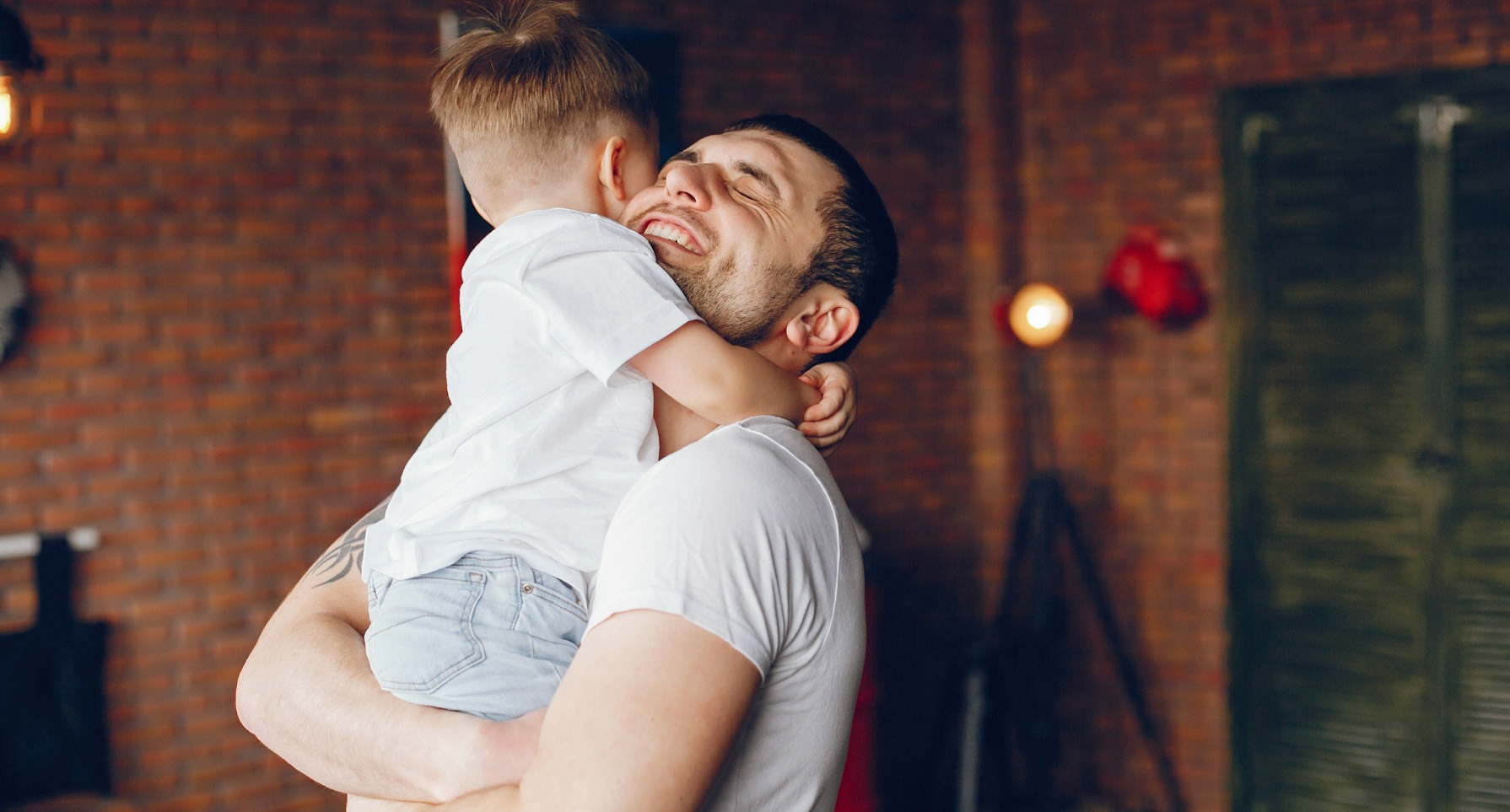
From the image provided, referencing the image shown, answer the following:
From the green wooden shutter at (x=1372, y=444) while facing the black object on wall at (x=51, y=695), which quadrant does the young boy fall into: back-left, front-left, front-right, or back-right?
front-left

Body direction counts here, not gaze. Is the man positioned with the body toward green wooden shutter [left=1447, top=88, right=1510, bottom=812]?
no

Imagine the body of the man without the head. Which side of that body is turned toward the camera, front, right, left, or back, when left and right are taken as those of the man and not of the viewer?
left

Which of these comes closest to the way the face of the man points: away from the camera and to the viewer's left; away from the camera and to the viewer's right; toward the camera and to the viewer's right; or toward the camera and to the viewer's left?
toward the camera and to the viewer's left

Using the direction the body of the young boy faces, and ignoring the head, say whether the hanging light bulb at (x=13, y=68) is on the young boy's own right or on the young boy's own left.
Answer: on the young boy's own left

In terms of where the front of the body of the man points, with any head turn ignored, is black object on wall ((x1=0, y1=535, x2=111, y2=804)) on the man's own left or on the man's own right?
on the man's own right

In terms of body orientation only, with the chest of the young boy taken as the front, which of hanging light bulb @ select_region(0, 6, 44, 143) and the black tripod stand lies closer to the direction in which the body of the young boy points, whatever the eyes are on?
the black tripod stand

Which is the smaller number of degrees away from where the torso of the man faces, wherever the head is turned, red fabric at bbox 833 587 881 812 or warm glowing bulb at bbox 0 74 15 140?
the warm glowing bulb

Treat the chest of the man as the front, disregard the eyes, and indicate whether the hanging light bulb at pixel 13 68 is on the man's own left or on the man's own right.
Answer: on the man's own right

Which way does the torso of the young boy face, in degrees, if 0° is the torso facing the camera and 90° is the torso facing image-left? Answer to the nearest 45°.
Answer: approximately 225°

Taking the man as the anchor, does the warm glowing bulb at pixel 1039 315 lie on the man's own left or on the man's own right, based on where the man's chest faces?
on the man's own right

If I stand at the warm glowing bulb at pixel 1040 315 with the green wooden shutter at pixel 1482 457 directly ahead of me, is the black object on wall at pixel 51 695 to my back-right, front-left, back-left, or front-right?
back-right

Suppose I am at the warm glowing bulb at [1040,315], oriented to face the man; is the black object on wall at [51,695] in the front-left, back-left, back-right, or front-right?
front-right

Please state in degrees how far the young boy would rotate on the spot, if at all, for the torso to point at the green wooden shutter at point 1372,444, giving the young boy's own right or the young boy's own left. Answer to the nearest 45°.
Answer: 0° — they already face it

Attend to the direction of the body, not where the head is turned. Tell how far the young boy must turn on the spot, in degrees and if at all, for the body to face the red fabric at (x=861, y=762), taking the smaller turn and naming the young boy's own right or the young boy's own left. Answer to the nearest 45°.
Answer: approximately 45° to the young boy's own left

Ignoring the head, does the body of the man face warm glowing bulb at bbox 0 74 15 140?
no
